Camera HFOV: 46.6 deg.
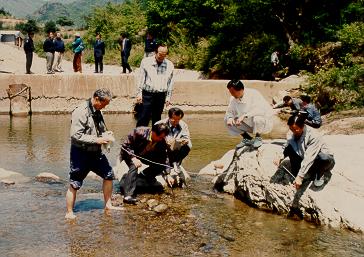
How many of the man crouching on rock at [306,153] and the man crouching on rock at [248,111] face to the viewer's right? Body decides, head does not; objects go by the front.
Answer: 0

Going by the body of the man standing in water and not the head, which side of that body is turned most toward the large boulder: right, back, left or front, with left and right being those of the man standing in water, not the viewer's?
front

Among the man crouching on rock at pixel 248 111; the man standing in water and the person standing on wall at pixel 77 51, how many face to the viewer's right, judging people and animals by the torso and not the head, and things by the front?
1

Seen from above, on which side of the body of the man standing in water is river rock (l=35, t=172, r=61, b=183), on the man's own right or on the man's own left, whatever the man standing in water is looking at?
on the man's own left

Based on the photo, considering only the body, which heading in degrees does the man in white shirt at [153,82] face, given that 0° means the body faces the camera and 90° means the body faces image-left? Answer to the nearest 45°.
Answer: approximately 0°

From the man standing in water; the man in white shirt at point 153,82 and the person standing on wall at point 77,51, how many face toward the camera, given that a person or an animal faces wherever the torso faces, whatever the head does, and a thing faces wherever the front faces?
2

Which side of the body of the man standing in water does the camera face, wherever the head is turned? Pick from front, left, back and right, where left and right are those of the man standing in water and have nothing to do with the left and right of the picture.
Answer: right

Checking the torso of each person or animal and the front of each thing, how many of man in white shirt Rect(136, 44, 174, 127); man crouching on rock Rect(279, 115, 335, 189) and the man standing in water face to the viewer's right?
1

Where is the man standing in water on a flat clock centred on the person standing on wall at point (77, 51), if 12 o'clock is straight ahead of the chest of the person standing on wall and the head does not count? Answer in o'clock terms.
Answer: The man standing in water is roughly at 12 o'clock from the person standing on wall.

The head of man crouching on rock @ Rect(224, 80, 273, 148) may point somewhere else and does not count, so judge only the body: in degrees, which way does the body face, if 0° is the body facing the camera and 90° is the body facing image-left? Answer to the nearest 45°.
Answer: approximately 45°

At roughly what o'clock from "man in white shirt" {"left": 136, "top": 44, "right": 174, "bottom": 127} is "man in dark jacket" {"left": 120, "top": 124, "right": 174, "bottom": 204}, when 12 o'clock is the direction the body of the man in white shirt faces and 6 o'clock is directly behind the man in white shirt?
The man in dark jacket is roughly at 12 o'clock from the man in white shirt.
